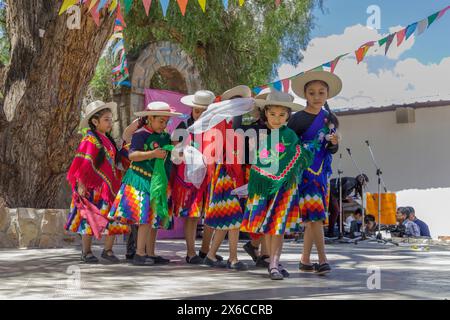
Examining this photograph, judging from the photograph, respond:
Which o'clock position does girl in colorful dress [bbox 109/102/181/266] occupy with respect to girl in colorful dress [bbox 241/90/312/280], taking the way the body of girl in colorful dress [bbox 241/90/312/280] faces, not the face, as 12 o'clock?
girl in colorful dress [bbox 109/102/181/266] is roughly at 4 o'clock from girl in colorful dress [bbox 241/90/312/280].

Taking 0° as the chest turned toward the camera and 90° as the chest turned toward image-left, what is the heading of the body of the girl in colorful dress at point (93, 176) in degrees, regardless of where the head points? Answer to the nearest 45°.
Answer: approximately 315°

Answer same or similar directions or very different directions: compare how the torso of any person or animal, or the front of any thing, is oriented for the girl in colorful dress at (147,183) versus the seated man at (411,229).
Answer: very different directions

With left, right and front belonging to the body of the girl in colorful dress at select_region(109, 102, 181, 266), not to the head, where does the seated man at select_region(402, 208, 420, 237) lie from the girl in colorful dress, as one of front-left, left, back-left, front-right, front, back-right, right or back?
left

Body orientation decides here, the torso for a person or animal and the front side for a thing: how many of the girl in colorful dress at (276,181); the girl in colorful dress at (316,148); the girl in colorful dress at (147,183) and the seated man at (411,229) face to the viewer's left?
1

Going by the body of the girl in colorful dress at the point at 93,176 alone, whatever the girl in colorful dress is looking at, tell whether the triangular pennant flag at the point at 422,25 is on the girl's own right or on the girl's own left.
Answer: on the girl's own left

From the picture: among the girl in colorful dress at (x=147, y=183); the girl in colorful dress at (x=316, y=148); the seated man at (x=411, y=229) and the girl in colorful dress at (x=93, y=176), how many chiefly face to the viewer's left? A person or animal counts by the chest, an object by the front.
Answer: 1

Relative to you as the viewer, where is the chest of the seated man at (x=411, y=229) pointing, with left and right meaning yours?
facing to the left of the viewer

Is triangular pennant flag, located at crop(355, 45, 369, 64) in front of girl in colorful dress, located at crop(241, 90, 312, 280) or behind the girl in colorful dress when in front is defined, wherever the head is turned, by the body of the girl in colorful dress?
behind

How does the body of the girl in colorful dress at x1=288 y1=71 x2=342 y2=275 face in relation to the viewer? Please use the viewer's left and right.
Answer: facing the viewer

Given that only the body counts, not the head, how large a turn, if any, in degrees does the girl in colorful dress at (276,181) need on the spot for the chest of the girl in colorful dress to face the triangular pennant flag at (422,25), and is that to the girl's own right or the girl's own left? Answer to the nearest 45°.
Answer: approximately 135° to the girl's own left

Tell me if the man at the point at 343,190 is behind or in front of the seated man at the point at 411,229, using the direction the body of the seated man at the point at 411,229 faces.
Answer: in front
